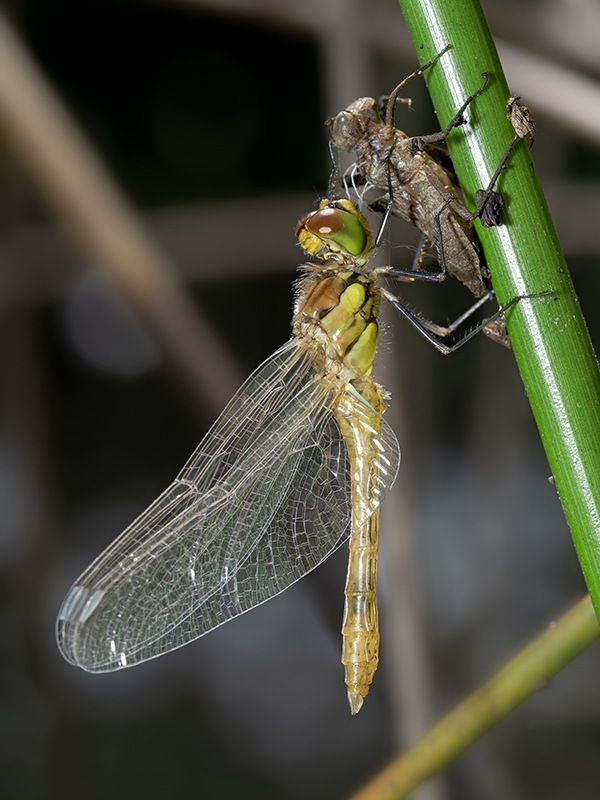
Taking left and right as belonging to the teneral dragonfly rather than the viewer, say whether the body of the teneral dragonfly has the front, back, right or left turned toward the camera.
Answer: right
